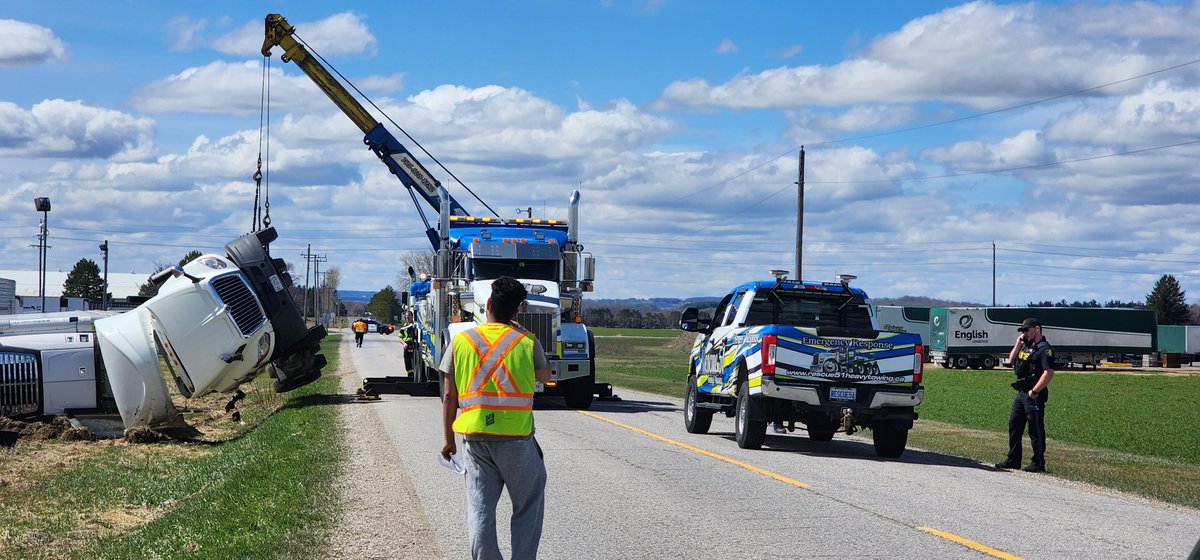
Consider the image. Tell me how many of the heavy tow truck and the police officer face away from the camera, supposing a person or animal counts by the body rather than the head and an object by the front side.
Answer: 0

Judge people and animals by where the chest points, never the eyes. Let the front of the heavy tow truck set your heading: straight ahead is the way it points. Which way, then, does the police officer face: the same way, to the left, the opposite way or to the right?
to the right

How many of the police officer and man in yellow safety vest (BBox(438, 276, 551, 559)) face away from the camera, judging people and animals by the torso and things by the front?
1

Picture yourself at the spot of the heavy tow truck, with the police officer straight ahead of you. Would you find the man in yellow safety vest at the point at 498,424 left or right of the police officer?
right

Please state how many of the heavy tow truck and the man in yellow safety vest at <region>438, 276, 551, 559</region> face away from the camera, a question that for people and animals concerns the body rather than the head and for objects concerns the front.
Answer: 1

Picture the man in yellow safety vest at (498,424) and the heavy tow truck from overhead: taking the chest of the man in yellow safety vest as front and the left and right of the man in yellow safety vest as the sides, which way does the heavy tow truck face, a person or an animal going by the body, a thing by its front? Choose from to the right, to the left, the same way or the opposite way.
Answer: the opposite way

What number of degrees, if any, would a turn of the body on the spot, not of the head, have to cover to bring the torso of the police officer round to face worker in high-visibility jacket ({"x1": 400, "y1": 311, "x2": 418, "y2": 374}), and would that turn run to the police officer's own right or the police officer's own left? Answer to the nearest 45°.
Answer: approximately 90° to the police officer's own right

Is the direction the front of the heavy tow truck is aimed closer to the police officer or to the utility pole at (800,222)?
the police officer

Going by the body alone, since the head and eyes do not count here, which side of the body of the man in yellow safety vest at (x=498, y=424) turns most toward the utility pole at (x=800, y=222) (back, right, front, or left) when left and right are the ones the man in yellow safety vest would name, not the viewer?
front

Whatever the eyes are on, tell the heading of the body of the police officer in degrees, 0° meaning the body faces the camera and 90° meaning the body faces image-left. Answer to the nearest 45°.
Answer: approximately 45°

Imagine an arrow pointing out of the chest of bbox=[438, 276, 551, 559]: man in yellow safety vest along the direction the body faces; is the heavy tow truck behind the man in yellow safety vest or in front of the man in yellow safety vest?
in front

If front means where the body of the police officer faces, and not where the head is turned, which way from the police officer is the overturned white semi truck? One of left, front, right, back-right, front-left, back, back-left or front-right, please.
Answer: front-right

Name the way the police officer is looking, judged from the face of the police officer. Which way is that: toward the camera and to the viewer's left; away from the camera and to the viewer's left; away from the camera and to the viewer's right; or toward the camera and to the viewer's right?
toward the camera and to the viewer's left

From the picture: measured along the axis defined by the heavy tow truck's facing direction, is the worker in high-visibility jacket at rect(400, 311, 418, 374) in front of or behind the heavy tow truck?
behind

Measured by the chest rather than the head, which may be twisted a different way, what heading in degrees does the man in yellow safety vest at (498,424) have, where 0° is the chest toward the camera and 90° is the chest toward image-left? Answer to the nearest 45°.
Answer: approximately 180°
